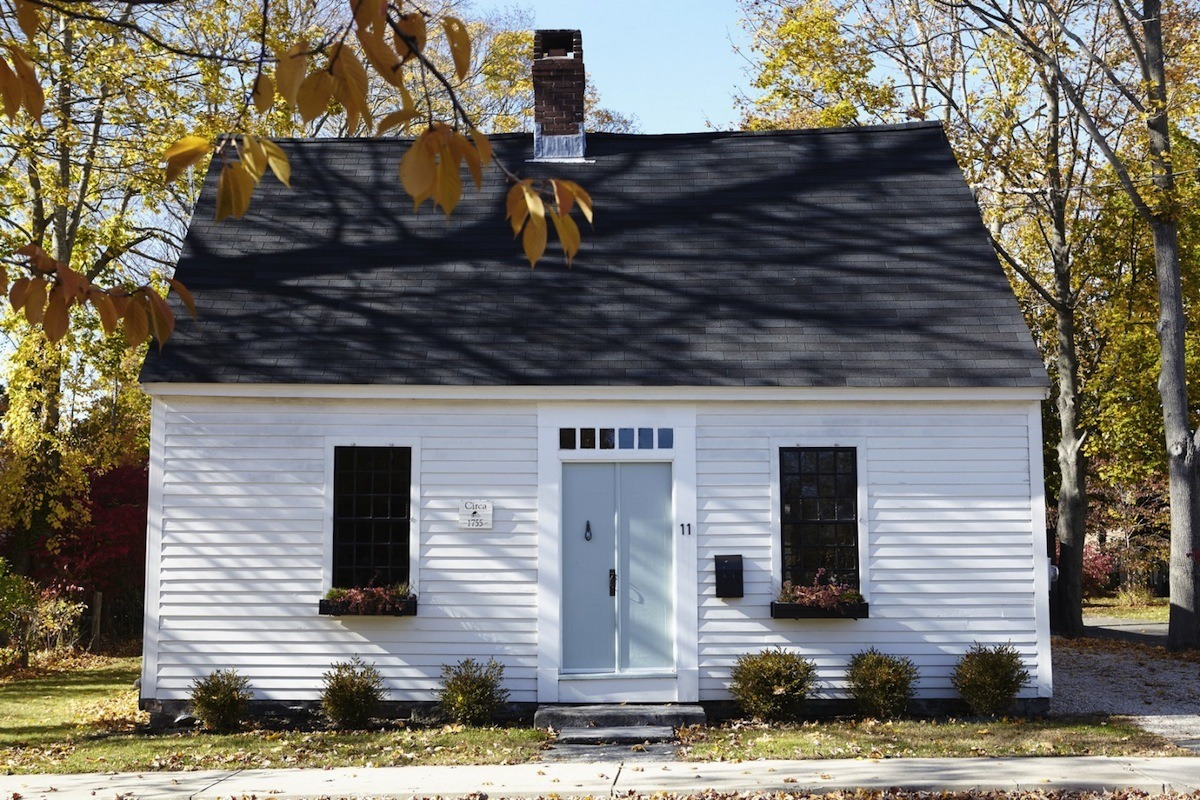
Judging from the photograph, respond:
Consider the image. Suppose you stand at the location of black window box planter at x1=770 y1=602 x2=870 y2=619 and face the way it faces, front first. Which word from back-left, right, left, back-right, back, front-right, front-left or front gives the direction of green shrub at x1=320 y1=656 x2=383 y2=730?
right

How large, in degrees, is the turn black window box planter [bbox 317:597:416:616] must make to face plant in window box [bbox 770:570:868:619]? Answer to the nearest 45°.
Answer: approximately 90° to its left

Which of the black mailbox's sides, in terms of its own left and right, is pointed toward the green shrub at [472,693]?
right

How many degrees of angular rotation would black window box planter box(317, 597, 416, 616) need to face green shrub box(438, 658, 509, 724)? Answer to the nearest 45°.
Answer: approximately 90° to its left

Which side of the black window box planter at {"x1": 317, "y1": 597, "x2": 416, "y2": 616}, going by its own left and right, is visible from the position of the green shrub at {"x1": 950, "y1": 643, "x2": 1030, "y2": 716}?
left

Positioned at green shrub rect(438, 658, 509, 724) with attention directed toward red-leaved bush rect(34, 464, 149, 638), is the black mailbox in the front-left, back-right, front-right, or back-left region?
back-right

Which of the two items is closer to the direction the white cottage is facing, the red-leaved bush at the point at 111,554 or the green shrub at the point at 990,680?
the green shrub

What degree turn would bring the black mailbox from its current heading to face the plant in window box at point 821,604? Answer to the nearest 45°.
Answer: approximately 90° to its left

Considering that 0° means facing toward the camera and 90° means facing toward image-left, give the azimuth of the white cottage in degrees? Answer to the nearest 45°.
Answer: approximately 0°

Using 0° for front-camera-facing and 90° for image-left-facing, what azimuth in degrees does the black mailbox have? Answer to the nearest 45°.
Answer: approximately 0°
